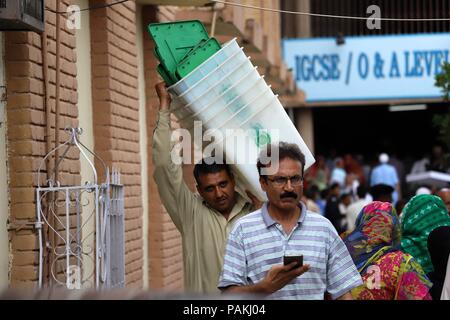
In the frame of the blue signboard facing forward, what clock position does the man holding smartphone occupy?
The man holding smartphone is roughly at 12 o'clock from the blue signboard.

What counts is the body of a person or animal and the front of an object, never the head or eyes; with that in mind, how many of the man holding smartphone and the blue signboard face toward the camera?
2

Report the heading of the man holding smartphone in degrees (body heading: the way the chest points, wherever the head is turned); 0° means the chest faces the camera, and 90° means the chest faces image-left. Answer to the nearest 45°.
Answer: approximately 0°

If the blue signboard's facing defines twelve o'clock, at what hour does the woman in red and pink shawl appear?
The woman in red and pink shawl is roughly at 12 o'clock from the blue signboard.

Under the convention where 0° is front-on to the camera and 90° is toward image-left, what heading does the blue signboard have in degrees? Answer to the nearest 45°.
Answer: approximately 0°

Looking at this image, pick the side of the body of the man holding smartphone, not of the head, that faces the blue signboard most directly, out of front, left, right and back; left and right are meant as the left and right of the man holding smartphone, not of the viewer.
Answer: back

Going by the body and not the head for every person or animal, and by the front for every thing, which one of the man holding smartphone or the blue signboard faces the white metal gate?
the blue signboard

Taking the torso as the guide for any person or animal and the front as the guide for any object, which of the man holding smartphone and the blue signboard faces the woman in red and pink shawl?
the blue signboard

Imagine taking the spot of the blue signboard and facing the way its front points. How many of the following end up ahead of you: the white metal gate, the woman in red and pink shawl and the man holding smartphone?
3

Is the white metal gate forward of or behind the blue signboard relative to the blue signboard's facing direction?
forward
